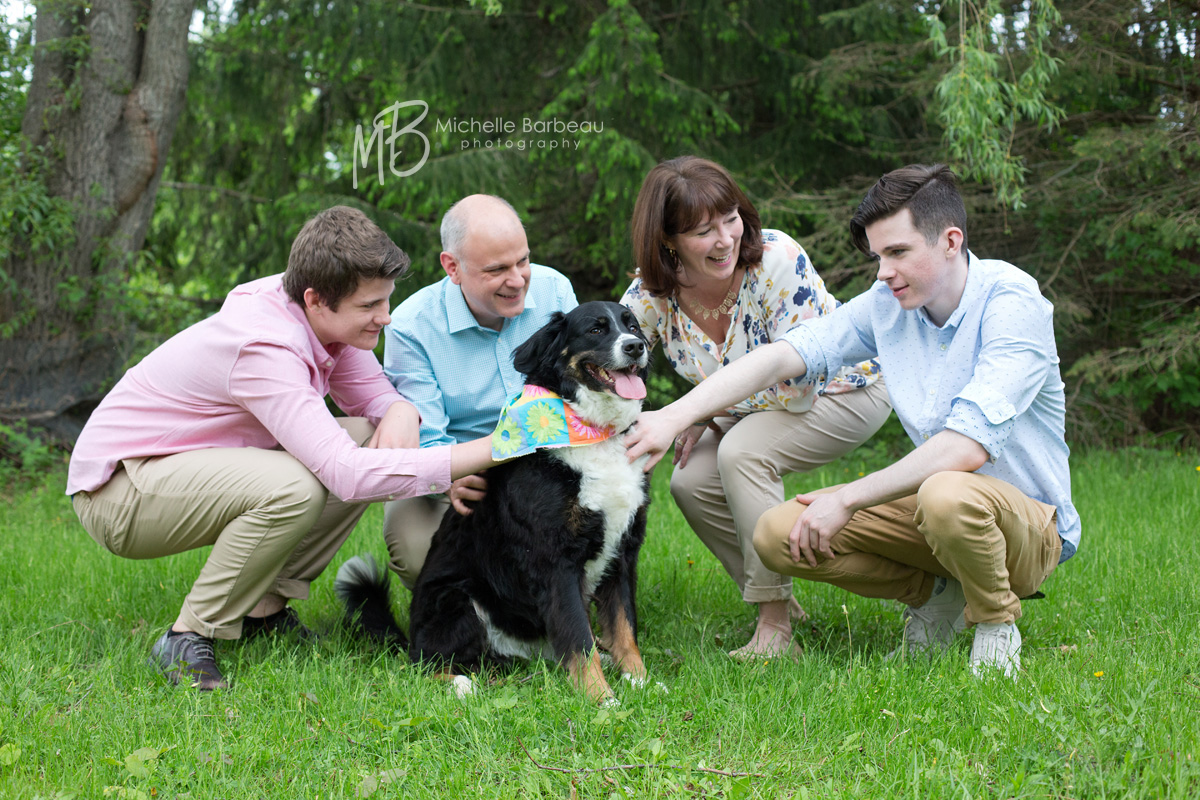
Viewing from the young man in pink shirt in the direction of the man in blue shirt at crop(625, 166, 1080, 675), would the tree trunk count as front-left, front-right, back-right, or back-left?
back-left

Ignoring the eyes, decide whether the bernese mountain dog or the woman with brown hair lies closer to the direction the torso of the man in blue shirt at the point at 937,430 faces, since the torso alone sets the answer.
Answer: the bernese mountain dog

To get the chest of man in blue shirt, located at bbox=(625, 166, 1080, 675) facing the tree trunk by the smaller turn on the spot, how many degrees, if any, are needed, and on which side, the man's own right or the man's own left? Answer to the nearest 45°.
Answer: approximately 90° to the man's own right

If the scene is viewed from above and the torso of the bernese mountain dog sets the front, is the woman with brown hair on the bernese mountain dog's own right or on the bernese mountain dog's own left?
on the bernese mountain dog's own left

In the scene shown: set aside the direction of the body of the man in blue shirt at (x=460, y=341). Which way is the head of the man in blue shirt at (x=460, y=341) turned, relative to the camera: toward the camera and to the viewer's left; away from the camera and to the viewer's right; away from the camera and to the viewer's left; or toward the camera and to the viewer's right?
toward the camera and to the viewer's right

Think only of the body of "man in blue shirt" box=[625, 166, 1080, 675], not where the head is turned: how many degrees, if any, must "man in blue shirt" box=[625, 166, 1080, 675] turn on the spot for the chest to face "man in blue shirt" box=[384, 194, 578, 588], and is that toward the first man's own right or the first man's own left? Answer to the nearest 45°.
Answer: approximately 45° to the first man's own right

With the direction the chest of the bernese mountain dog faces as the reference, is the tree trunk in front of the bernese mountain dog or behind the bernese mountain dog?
behind

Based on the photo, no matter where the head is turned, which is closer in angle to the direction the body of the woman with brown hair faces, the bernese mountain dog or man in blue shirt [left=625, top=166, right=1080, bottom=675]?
the bernese mountain dog

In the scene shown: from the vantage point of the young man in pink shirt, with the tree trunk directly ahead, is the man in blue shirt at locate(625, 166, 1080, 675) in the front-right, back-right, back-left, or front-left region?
back-right

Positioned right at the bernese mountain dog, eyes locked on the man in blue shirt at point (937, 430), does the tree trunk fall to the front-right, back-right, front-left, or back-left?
back-left

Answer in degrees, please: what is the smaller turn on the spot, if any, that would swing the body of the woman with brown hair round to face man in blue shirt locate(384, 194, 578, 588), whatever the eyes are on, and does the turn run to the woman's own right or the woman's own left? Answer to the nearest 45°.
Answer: approximately 45° to the woman's own right

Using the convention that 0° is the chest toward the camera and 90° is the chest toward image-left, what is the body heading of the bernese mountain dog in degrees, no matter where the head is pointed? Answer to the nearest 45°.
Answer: approximately 315°

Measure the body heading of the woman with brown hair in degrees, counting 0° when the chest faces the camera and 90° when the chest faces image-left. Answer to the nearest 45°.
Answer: approximately 45°
